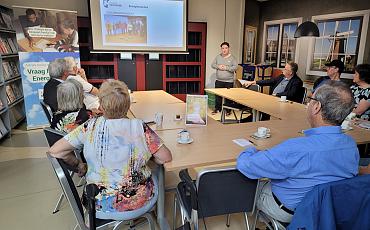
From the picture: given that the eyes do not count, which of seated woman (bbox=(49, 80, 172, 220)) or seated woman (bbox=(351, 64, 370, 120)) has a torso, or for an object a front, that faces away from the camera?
seated woman (bbox=(49, 80, 172, 220))

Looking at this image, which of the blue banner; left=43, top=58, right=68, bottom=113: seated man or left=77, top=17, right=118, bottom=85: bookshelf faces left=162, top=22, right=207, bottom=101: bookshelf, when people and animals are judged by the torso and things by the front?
the seated man

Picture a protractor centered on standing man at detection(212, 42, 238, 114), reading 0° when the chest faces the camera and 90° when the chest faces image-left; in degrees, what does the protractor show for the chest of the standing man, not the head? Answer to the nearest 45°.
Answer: approximately 0°

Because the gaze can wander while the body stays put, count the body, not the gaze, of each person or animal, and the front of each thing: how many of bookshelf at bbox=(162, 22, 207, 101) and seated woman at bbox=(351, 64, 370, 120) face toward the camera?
1

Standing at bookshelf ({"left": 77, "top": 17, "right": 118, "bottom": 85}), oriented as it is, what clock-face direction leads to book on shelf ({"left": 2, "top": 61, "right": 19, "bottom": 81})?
The book on shelf is roughly at 2 o'clock from the bookshelf.

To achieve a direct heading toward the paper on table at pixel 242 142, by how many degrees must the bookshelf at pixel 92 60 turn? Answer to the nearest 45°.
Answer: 0° — it already faces it

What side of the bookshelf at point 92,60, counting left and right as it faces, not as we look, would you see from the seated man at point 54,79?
front

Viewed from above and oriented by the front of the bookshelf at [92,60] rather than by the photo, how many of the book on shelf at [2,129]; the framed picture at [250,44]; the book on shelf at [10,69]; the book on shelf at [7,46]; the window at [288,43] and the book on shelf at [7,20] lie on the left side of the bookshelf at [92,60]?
2

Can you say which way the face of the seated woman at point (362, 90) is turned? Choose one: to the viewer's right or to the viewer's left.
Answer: to the viewer's left

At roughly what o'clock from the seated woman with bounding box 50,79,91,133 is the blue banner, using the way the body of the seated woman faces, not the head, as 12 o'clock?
The blue banner is roughly at 10 o'clock from the seated woman.

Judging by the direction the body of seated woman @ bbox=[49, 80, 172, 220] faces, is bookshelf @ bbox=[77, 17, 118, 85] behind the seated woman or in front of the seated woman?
in front

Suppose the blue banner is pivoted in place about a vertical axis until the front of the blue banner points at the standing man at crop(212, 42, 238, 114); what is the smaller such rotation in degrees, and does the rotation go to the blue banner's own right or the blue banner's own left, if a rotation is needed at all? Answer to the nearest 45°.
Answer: approximately 90° to the blue banner's own left

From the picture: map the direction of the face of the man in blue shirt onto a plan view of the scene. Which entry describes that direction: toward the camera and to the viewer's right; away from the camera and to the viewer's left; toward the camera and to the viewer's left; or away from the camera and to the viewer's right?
away from the camera and to the viewer's left
